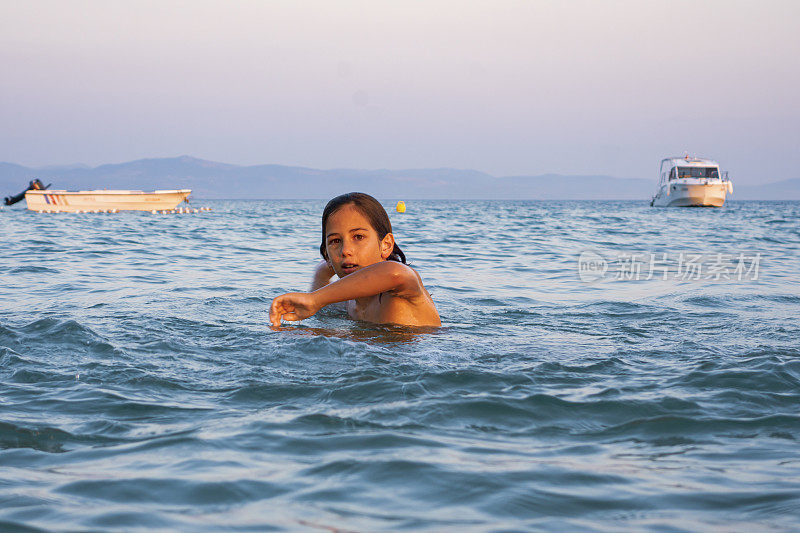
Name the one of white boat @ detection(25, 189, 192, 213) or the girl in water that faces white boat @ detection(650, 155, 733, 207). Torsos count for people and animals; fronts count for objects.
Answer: white boat @ detection(25, 189, 192, 213)

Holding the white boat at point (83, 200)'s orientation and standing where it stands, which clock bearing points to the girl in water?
The girl in water is roughly at 3 o'clock from the white boat.

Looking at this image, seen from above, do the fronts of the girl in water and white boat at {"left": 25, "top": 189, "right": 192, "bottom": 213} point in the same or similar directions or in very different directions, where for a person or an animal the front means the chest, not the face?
very different directions

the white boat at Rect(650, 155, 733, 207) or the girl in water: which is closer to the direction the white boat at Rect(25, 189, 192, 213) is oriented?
the white boat

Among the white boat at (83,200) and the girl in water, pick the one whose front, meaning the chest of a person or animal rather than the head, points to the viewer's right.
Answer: the white boat

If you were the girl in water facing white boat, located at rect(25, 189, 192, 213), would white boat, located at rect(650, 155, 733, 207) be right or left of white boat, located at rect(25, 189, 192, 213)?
right

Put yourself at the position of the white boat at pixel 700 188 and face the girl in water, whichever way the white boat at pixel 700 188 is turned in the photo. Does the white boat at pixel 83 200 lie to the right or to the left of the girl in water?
right

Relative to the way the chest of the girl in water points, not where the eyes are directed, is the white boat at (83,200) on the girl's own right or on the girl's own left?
on the girl's own right

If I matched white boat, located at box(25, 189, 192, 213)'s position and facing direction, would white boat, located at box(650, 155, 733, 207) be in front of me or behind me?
in front

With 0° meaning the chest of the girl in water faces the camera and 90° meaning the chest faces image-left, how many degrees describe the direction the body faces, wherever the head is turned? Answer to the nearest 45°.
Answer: approximately 45°

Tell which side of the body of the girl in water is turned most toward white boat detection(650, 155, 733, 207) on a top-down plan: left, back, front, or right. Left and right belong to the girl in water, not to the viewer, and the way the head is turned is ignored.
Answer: back

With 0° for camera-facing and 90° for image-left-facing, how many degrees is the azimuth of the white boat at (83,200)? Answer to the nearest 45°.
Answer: approximately 270°
